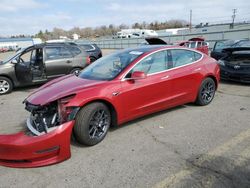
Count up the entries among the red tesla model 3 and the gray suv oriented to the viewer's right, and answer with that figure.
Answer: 0

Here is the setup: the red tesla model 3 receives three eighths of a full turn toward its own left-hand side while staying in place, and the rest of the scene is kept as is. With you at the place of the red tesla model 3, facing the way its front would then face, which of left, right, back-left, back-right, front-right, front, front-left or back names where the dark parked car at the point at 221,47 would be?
front-left

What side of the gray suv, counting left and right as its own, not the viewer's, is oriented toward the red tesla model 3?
left

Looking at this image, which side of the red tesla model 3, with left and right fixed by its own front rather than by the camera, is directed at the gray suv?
right

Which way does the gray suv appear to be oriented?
to the viewer's left

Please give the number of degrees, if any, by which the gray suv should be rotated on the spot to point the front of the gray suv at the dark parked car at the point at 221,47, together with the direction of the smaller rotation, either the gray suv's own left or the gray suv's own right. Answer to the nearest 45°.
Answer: approximately 180°

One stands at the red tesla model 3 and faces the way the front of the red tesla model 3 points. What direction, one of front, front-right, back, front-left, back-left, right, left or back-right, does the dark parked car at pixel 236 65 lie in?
back

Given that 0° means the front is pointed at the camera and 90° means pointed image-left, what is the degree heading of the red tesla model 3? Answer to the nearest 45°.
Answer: approximately 45°
